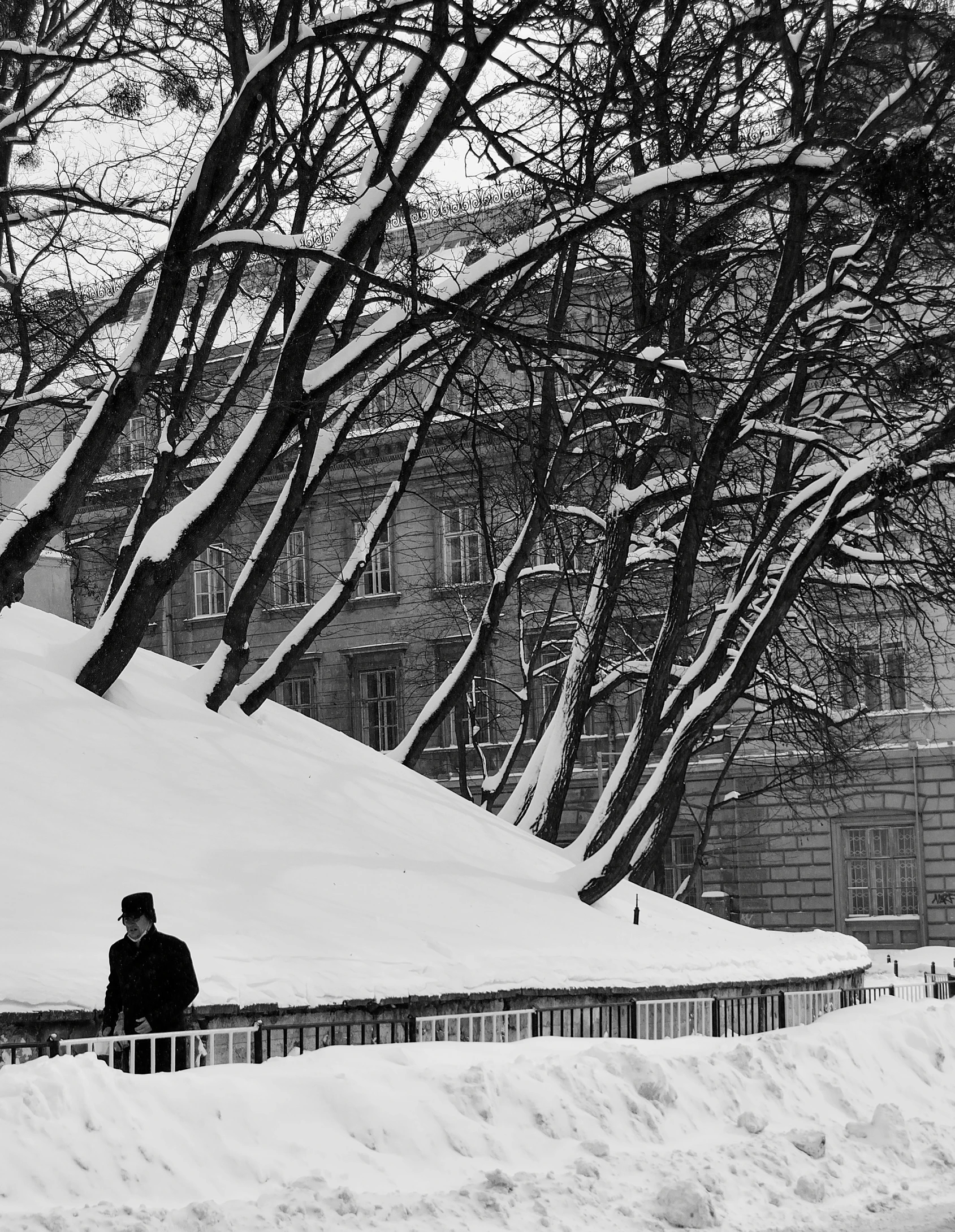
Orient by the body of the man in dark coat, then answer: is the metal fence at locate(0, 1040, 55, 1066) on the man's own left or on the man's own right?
on the man's own right

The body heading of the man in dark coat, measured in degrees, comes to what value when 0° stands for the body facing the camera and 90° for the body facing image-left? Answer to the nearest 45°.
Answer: approximately 45°

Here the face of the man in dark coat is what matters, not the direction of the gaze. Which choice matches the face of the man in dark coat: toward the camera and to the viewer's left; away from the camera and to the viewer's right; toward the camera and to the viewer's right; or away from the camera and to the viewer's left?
toward the camera and to the viewer's left
